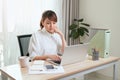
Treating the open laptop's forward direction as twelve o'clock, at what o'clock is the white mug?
The white mug is roughly at 10 o'clock from the open laptop.

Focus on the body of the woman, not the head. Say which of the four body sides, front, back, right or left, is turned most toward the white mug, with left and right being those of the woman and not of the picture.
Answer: right

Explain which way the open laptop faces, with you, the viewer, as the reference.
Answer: facing away from the viewer and to the left of the viewer

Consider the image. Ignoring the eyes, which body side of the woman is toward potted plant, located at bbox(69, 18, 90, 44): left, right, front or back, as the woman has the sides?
left

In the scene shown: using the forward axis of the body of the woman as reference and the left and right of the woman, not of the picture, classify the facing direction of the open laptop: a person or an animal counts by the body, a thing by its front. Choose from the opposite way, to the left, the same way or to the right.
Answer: the opposite way

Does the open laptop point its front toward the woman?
yes

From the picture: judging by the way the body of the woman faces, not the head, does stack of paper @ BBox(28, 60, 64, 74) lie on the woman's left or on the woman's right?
on the woman's right

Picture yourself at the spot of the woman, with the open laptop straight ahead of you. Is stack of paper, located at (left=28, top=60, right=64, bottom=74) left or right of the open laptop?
right
